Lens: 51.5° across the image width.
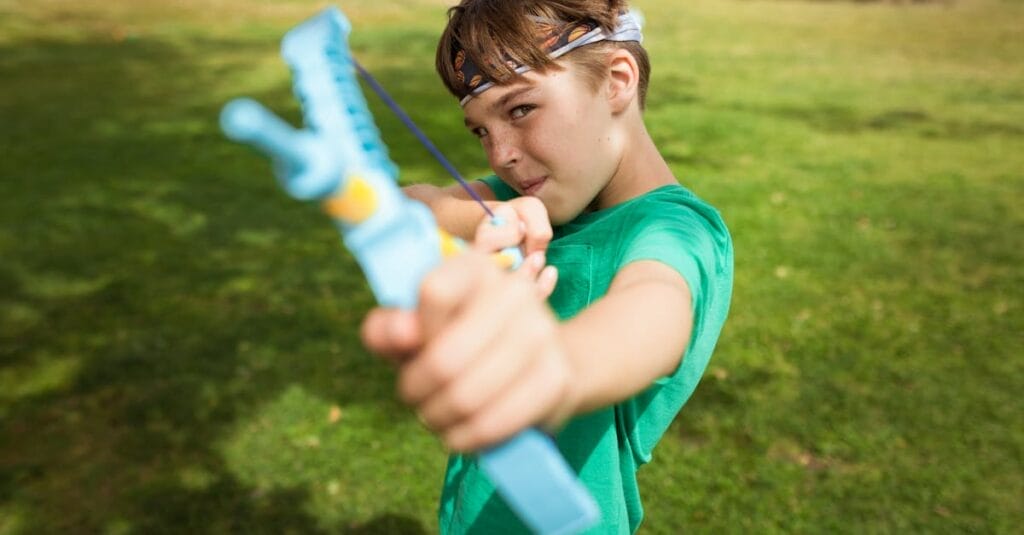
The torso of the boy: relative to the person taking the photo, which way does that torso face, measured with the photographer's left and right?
facing the viewer and to the left of the viewer

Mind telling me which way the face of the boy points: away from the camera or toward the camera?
toward the camera
